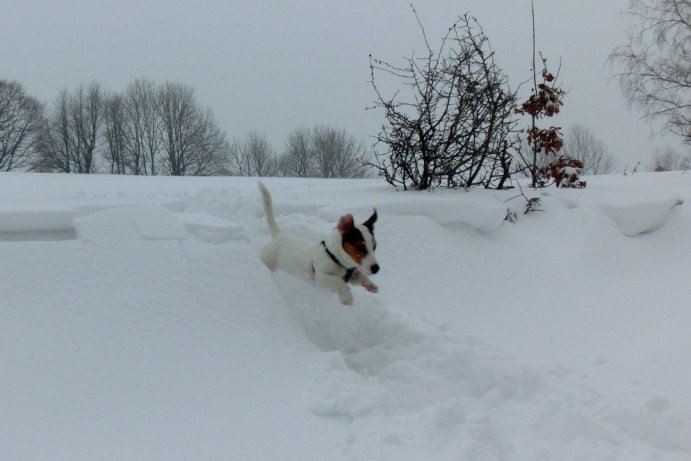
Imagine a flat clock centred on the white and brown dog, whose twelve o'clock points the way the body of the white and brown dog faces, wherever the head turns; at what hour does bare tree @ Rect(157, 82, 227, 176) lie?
The bare tree is roughly at 7 o'clock from the white and brown dog.

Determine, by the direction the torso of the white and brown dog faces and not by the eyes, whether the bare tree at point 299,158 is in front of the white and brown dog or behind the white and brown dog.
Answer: behind

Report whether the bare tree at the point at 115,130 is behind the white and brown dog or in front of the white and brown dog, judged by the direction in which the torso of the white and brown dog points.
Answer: behind

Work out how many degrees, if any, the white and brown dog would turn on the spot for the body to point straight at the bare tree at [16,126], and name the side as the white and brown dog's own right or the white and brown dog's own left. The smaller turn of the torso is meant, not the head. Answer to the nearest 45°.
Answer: approximately 180°

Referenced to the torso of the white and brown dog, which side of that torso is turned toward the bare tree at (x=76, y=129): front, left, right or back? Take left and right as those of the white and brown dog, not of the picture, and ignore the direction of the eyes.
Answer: back

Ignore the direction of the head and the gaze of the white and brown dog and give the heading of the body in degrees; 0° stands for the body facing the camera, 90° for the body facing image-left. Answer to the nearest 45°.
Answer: approximately 315°
